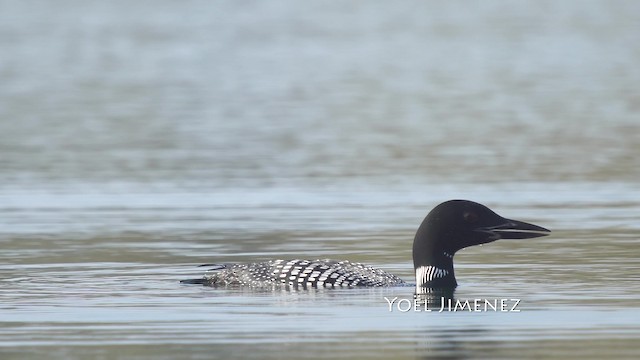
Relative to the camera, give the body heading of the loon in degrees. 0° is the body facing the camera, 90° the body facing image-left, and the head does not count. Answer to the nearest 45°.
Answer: approximately 270°
